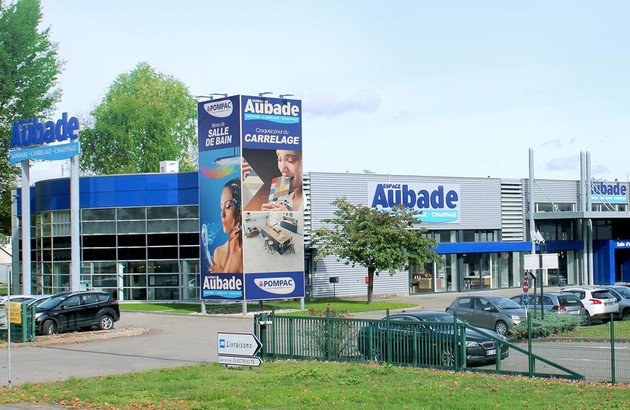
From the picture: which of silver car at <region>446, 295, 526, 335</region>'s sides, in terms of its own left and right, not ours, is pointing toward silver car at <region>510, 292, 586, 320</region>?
left

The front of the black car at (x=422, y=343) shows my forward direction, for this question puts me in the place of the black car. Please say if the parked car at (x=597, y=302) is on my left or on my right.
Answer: on my left

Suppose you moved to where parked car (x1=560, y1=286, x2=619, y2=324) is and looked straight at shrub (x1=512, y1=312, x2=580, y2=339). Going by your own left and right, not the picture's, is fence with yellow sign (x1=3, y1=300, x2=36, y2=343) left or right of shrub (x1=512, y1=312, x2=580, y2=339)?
right

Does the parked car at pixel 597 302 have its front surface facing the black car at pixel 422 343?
no

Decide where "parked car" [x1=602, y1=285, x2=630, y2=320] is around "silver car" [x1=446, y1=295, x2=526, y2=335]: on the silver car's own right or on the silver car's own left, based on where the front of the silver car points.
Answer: on the silver car's own left

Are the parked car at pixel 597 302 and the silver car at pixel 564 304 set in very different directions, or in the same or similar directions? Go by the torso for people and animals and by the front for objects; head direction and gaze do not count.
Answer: same or similar directions

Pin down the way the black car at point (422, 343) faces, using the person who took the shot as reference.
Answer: facing the viewer and to the right of the viewer

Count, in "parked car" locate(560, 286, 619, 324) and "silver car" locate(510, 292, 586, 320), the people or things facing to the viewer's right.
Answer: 0
